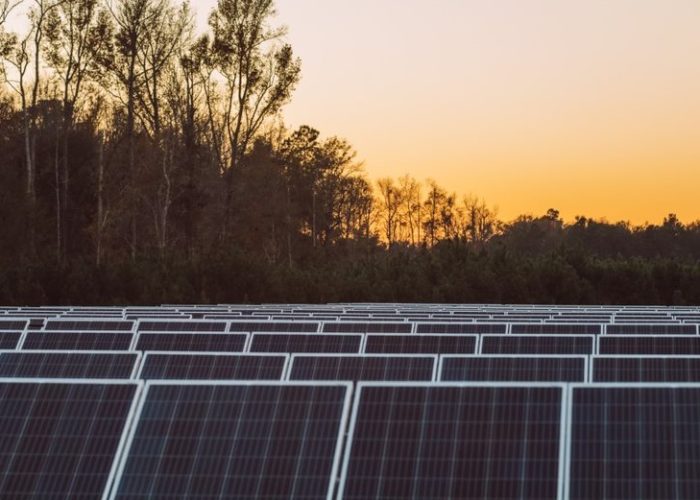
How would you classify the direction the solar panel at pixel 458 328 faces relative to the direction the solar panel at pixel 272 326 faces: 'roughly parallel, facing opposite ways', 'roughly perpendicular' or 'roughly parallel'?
roughly parallel

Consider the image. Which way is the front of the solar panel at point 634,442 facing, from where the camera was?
facing the viewer

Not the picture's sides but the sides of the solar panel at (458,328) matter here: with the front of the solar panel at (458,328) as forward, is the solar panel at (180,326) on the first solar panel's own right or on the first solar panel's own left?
on the first solar panel's own right

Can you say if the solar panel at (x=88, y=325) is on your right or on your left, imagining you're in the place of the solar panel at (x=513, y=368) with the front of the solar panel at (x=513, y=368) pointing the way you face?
on your right

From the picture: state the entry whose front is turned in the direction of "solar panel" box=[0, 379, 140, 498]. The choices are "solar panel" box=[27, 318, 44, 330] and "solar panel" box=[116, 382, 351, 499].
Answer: "solar panel" box=[27, 318, 44, 330]

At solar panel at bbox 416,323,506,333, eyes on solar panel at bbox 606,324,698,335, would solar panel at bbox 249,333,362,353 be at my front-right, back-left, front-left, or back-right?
back-right

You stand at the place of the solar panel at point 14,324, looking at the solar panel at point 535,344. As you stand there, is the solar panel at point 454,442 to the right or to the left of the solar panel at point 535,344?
right

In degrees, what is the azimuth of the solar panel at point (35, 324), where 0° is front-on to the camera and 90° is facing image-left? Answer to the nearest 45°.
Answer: approximately 0°

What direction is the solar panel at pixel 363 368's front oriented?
toward the camera

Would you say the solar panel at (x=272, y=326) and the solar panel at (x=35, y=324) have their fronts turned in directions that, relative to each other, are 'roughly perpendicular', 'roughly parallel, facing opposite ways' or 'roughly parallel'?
roughly parallel

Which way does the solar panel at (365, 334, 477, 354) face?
toward the camera

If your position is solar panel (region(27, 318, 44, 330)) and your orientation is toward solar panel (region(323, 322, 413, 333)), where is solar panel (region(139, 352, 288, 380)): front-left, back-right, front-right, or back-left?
front-right

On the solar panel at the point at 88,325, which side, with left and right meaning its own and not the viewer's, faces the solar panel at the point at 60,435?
front

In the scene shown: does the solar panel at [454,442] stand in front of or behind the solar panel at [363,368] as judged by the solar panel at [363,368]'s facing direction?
in front

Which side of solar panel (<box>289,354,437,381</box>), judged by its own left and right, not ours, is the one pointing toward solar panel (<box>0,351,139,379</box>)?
right

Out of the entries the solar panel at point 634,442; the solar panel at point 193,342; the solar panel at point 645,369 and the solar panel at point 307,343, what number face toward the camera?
4

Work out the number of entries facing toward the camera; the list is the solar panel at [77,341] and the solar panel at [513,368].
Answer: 2
